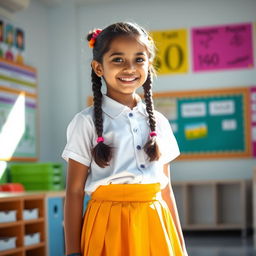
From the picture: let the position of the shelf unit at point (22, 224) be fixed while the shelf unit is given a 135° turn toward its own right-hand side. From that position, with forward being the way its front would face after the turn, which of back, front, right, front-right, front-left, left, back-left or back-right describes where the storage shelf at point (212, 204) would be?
back-right

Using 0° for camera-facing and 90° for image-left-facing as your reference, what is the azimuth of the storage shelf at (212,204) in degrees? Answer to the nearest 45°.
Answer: approximately 0°

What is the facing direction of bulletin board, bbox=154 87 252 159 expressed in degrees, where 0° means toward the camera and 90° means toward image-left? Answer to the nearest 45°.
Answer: approximately 0°

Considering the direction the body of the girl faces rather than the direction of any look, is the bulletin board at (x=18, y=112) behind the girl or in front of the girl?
behind

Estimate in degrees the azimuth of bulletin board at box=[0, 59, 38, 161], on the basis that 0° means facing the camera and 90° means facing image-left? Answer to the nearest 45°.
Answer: approximately 315°

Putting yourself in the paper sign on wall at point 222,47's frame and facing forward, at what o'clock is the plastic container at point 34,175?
The plastic container is roughly at 2 o'clock from the paper sign on wall.
